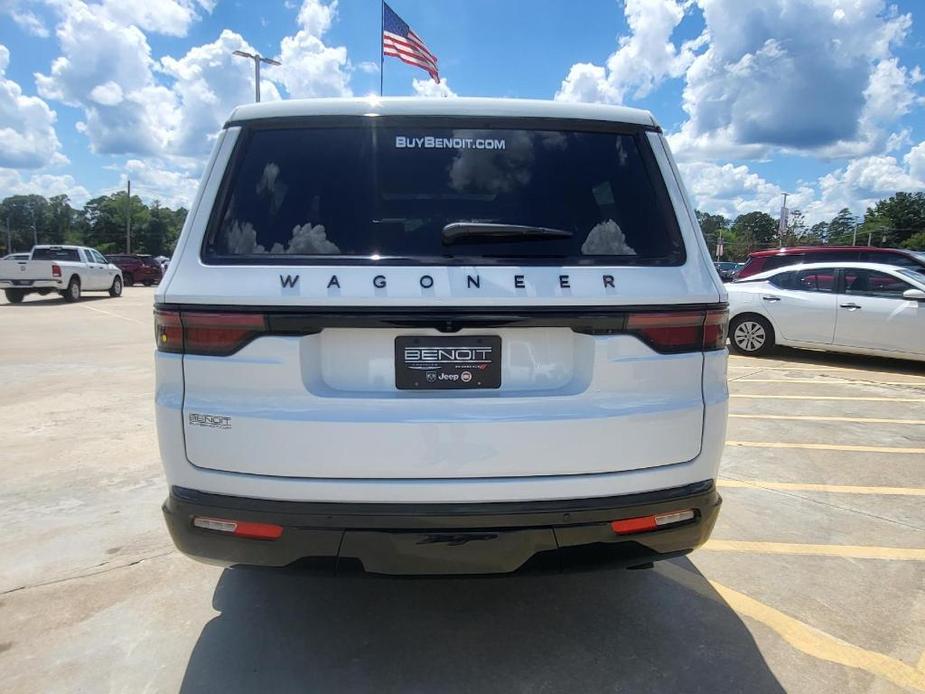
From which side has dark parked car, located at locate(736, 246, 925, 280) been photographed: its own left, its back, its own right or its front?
right

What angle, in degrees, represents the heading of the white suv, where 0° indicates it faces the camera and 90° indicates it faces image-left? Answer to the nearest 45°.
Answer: approximately 180°

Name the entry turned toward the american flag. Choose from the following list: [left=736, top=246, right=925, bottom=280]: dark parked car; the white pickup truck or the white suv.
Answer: the white suv

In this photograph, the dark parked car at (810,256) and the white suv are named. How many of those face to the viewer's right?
1

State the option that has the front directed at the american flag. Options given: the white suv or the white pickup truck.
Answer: the white suv

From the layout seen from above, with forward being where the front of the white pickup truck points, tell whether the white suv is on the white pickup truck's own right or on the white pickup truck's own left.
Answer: on the white pickup truck's own right

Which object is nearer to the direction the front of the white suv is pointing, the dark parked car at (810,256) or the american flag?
the american flag

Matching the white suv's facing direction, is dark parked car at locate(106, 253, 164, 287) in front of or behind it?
in front

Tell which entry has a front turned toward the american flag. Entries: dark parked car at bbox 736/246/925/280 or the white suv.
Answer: the white suv

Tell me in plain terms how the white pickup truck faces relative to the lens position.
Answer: facing away from the viewer and to the right of the viewer

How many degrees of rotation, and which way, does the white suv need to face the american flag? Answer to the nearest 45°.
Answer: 0° — it already faces it

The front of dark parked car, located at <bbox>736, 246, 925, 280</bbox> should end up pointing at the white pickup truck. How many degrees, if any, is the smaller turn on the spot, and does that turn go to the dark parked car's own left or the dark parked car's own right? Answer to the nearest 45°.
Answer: approximately 180°
